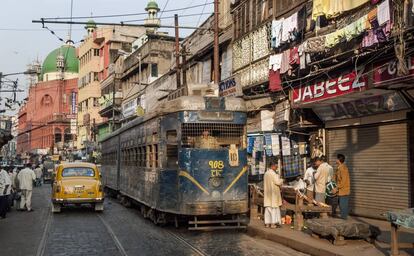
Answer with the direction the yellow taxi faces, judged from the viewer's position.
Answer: facing away from the viewer

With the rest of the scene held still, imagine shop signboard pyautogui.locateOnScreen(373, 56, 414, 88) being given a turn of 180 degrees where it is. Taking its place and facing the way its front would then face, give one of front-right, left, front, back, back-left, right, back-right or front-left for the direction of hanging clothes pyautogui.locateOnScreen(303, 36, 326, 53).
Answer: left

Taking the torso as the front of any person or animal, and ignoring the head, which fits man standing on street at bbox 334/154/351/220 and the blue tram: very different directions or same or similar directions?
very different directions

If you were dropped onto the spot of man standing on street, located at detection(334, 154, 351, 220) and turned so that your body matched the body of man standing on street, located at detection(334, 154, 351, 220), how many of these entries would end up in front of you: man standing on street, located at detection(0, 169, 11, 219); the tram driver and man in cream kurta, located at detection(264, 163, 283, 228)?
3

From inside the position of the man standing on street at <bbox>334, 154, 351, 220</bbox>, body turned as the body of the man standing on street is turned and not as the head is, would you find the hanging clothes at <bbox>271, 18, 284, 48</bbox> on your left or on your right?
on your right

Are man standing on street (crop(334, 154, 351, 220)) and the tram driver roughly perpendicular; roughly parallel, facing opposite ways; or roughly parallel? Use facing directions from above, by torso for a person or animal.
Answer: roughly perpendicular

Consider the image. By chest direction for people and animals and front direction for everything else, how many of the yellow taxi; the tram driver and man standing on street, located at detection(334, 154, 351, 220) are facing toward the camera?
1

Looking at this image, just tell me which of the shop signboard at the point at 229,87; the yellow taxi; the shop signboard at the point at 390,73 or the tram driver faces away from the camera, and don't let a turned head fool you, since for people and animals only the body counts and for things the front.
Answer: the yellow taxi

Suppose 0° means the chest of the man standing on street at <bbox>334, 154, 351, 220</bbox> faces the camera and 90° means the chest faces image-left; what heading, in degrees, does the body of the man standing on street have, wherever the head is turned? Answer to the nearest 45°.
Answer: approximately 90°

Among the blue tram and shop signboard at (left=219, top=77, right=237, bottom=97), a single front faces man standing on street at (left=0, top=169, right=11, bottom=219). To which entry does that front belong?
the shop signboard

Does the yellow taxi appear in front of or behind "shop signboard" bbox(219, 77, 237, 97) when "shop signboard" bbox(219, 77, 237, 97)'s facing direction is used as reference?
in front
